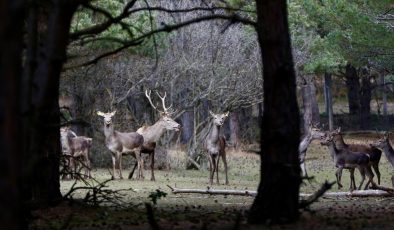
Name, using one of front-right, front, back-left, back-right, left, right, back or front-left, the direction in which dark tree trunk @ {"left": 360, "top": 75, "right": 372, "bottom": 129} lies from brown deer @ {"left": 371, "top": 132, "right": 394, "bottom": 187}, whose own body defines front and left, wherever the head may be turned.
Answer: right

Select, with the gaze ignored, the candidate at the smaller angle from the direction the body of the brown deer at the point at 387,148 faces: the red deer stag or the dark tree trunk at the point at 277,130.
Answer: the red deer stag

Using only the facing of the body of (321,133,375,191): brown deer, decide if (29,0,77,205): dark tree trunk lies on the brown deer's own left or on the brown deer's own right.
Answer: on the brown deer's own left

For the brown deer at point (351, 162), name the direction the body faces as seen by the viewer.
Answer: to the viewer's left

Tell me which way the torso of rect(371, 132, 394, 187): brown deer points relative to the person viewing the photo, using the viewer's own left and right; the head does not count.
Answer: facing to the left of the viewer

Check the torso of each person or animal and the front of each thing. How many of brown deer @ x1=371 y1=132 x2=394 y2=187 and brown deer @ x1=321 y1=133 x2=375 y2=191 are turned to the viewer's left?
2

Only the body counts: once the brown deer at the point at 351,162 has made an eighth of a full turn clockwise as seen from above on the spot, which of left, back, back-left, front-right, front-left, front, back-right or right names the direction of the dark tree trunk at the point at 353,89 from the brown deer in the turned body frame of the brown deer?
front-right

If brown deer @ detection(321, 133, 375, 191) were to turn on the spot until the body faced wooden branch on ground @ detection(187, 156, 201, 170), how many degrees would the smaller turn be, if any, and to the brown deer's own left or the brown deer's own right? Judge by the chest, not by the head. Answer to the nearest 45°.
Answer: approximately 45° to the brown deer's own right

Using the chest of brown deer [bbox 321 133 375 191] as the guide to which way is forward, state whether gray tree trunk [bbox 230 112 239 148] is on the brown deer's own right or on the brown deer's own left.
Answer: on the brown deer's own right

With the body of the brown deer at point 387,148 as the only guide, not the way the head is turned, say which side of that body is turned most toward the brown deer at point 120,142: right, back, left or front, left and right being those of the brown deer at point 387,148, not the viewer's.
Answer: front

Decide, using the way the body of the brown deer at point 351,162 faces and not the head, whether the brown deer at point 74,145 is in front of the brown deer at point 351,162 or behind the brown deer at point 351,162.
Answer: in front
